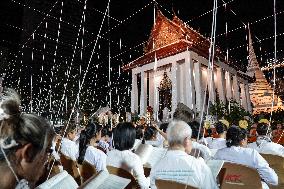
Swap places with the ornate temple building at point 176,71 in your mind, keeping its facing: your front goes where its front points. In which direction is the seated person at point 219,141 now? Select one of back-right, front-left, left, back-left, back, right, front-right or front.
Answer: front-left

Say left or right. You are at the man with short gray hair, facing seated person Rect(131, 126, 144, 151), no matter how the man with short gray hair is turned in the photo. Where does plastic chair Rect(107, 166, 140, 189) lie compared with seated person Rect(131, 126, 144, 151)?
left

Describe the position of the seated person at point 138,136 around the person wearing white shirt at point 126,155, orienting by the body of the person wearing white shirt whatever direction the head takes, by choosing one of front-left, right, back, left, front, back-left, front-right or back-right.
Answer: front

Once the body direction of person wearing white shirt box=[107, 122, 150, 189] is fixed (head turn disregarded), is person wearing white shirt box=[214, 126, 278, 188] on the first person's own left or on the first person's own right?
on the first person's own right

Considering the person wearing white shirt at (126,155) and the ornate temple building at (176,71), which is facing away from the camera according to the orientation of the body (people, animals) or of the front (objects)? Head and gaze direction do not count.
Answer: the person wearing white shirt

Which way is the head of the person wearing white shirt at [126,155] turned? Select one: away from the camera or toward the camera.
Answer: away from the camera

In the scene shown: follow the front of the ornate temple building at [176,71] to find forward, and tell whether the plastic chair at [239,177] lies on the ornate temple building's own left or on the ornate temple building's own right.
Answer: on the ornate temple building's own left

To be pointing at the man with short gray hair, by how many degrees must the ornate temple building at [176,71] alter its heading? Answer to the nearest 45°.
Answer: approximately 45° to its left

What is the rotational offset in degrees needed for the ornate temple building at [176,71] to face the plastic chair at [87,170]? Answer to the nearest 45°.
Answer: approximately 45° to its left

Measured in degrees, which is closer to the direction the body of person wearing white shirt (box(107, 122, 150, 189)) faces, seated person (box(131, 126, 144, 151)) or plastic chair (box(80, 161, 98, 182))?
the seated person

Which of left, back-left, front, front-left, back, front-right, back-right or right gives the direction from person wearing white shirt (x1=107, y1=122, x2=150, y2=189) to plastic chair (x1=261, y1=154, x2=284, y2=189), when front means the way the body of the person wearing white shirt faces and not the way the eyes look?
right

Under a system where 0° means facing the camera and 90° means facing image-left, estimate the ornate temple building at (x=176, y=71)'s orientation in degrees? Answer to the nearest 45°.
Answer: approximately 45°

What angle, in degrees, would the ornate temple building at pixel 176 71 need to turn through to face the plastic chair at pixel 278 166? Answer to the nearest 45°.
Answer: approximately 45° to its left

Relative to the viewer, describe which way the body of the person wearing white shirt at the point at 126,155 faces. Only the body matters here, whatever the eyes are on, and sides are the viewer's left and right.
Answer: facing away from the viewer
